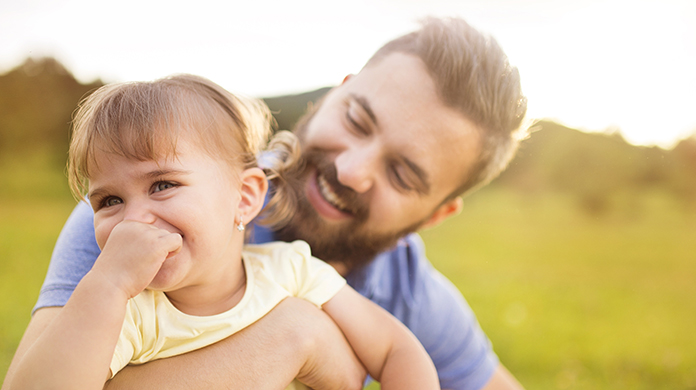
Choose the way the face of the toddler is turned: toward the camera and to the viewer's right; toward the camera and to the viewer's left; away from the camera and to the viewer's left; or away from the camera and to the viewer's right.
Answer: toward the camera and to the viewer's left

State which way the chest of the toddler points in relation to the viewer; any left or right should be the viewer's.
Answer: facing the viewer and to the left of the viewer

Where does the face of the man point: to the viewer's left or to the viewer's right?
to the viewer's left

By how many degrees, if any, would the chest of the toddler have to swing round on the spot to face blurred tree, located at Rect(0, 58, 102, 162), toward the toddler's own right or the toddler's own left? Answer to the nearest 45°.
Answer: approximately 135° to the toddler's own right
